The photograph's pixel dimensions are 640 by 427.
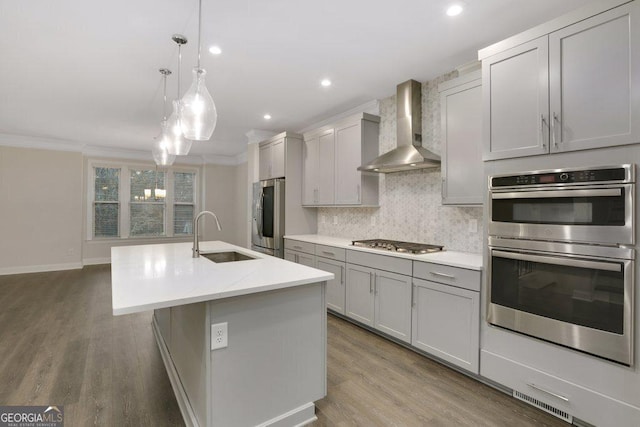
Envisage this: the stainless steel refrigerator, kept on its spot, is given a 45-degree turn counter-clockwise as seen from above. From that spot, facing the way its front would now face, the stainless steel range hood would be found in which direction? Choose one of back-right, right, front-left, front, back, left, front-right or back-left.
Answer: front-left

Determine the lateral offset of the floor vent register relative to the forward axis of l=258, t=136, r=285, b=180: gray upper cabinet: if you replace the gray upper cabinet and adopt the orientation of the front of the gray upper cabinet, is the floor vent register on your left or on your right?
on your left

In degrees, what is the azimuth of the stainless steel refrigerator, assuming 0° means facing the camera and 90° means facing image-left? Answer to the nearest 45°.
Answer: approximately 45°

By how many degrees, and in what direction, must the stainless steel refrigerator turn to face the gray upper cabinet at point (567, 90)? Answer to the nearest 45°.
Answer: approximately 90° to its left

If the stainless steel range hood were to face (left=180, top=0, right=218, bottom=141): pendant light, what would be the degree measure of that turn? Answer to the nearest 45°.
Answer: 0° — it already faces it

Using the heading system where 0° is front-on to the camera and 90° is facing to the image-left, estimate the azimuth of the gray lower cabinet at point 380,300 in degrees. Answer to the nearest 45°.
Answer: approximately 45°

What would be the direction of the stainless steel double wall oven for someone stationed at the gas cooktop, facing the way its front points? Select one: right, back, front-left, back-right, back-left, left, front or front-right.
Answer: left

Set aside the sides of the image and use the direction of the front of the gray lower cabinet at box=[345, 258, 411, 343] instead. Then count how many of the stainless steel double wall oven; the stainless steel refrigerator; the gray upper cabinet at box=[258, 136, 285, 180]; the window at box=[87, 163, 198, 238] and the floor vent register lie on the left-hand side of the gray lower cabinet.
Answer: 2

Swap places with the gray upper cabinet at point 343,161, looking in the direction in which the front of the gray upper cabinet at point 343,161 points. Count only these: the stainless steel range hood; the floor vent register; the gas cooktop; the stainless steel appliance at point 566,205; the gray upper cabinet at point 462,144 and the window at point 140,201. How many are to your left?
5
